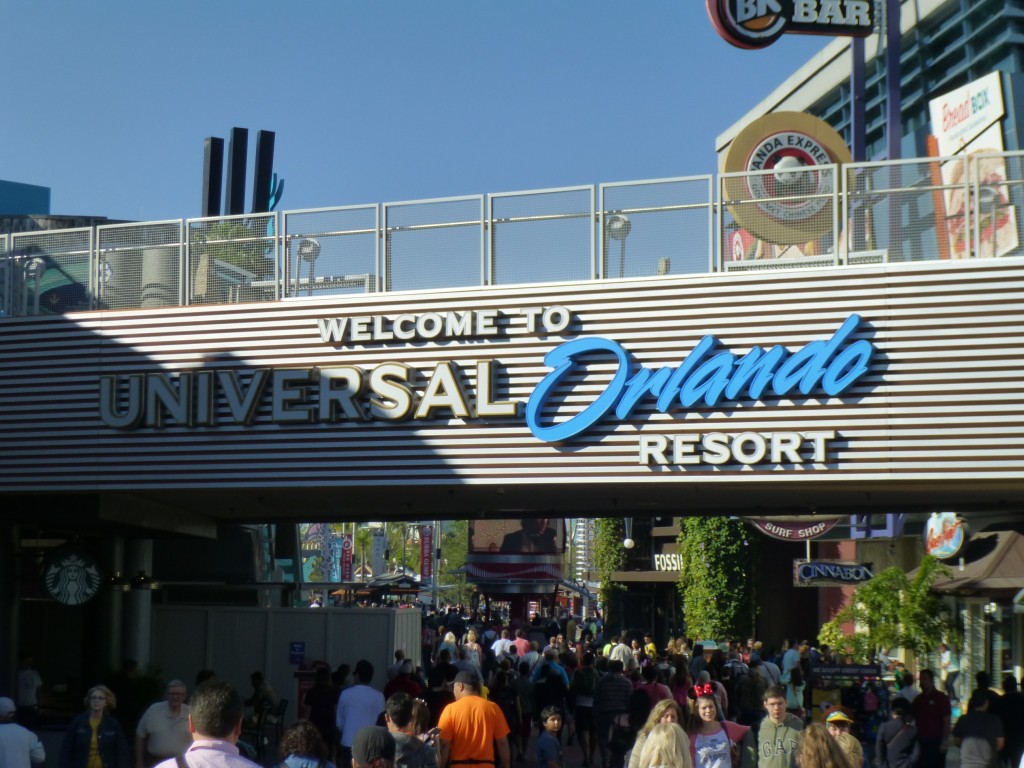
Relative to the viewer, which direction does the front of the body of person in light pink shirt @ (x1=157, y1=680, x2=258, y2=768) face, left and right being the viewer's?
facing away from the viewer

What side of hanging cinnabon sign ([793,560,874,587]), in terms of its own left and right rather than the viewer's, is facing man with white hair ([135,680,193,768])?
front

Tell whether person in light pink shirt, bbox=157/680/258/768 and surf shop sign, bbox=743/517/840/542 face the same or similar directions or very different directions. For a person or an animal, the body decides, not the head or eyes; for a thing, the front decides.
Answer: very different directions

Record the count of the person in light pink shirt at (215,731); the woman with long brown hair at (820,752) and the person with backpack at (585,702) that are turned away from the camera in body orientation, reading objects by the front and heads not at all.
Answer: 3

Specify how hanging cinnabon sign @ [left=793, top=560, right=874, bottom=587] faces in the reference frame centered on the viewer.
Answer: facing the viewer

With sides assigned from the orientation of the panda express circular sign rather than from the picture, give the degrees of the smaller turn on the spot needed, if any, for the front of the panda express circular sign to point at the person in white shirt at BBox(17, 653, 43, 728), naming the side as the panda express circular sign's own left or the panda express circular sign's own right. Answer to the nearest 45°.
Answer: approximately 90° to the panda express circular sign's own right

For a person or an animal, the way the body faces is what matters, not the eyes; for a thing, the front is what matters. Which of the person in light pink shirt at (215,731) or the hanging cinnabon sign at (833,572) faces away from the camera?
the person in light pink shirt

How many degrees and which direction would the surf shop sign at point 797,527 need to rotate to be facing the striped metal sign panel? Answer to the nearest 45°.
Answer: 0° — it already faces it

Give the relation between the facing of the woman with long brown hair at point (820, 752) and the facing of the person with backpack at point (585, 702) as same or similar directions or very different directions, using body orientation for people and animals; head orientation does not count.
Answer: same or similar directions

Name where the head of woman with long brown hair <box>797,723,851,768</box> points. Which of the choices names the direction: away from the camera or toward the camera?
away from the camera

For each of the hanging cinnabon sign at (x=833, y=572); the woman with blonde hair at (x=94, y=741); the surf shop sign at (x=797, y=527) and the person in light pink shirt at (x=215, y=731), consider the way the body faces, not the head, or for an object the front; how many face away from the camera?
1

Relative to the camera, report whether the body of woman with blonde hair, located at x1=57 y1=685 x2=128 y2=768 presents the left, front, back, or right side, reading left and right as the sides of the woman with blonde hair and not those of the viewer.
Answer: front

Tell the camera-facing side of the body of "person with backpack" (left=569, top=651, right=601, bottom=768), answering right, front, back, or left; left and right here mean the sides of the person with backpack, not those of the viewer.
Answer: back

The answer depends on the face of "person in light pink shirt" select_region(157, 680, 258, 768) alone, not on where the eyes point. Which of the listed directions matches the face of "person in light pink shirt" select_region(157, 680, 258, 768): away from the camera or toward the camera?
away from the camera
